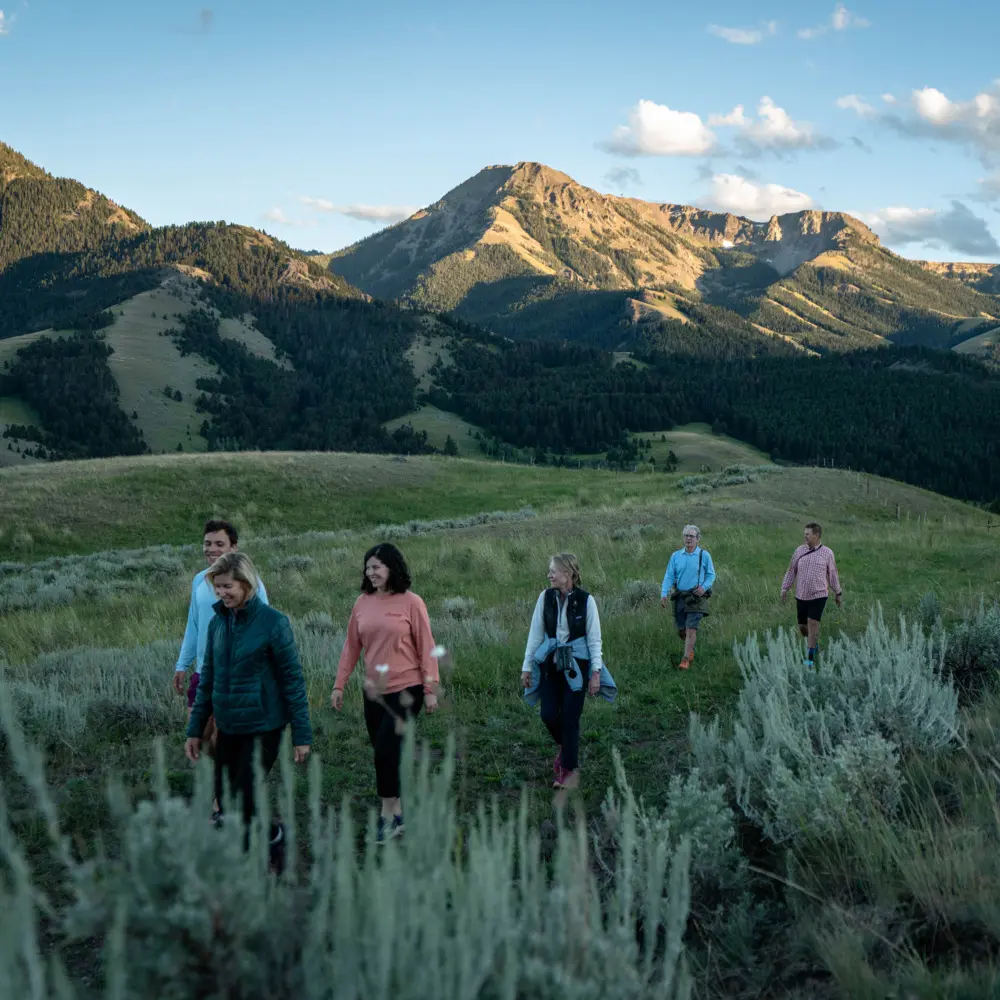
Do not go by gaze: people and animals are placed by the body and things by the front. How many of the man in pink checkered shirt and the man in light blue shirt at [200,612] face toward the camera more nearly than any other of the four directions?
2

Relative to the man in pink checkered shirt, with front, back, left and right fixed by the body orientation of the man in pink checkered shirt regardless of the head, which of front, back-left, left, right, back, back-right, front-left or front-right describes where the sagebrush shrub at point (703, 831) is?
front

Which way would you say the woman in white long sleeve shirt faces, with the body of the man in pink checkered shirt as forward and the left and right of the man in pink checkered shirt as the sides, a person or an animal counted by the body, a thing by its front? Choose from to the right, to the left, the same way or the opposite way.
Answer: the same way

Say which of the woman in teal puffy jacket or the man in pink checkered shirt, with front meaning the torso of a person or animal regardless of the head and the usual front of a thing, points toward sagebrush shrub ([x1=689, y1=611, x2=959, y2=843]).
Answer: the man in pink checkered shirt

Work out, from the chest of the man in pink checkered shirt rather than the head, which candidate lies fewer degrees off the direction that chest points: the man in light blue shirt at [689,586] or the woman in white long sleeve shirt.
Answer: the woman in white long sleeve shirt

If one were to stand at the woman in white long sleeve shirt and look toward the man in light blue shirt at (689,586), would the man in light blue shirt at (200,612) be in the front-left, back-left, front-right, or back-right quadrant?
back-left

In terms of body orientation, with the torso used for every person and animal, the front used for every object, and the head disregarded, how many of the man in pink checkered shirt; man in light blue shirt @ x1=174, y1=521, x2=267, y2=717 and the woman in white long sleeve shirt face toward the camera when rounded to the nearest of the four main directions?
3

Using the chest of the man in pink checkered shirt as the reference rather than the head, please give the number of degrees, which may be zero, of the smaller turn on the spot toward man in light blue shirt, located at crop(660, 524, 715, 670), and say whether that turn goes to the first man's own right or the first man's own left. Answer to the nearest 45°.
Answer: approximately 45° to the first man's own right

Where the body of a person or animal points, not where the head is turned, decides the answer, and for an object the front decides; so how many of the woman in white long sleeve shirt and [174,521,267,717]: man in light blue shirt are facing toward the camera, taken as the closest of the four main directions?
2

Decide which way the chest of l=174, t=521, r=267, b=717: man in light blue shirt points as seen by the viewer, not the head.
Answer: toward the camera

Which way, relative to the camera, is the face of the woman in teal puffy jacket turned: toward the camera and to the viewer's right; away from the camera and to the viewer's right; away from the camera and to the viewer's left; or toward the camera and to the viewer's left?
toward the camera and to the viewer's left

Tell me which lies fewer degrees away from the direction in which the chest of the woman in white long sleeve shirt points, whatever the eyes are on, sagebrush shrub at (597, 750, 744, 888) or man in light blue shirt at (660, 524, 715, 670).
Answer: the sagebrush shrub
